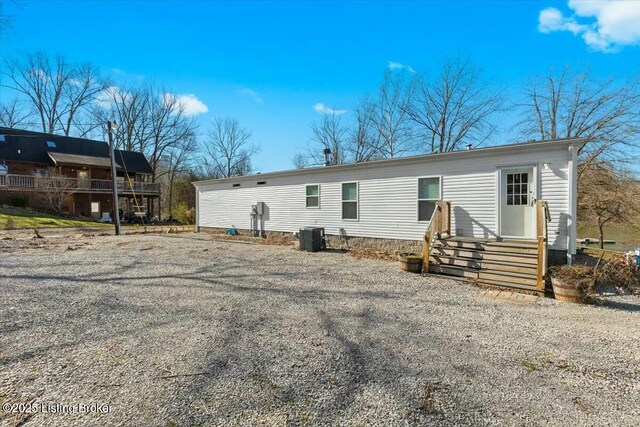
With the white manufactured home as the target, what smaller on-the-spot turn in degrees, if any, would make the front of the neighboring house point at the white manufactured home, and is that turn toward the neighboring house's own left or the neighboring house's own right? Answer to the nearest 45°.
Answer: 0° — it already faces it

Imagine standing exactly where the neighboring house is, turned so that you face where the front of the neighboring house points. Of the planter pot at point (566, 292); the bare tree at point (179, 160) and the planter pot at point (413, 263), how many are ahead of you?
2

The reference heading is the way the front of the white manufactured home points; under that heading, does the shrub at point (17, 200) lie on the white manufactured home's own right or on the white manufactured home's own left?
on the white manufactured home's own right

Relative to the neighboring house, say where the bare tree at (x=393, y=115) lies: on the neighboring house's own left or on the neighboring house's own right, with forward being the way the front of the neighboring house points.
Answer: on the neighboring house's own left

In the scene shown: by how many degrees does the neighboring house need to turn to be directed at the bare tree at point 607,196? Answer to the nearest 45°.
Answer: approximately 45° to its left

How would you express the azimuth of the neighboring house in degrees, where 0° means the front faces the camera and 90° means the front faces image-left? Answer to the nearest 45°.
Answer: approximately 0°

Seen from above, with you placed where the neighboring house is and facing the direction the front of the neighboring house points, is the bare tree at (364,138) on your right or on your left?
on your left

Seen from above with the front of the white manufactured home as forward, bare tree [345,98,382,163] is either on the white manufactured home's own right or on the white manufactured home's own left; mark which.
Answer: on the white manufactured home's own right

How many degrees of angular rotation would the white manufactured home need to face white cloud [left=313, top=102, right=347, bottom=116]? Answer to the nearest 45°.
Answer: approximately 135° to its right
